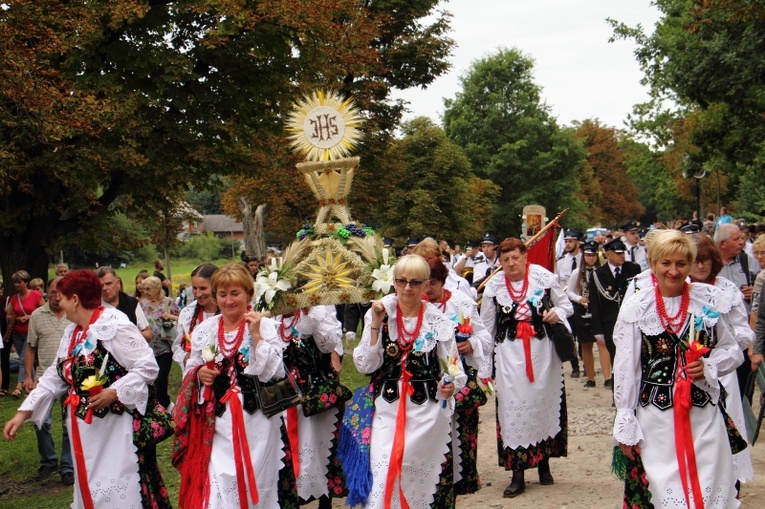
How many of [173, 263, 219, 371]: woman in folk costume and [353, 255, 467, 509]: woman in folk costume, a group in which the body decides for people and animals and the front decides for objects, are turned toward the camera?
2

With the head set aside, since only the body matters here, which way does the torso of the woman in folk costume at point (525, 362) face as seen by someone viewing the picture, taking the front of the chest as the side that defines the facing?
toward the camera

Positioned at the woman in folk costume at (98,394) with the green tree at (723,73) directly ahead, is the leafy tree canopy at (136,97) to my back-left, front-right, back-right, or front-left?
front-left

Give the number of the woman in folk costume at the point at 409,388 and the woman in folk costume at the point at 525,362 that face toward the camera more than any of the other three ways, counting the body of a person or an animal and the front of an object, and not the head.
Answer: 2

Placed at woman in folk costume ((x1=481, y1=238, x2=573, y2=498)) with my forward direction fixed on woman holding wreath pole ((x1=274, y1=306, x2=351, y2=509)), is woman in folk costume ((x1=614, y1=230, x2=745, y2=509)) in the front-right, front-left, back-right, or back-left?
front-left

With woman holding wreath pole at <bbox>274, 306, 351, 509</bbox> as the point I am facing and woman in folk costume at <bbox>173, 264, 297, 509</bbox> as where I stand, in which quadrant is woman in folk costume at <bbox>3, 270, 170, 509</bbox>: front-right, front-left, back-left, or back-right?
back-left

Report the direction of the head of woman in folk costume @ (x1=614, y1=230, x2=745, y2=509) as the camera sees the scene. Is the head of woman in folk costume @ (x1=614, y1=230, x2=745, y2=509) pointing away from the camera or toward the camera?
toward the camera

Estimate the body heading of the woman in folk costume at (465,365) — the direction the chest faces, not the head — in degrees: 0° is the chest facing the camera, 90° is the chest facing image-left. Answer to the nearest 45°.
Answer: approximately 45°

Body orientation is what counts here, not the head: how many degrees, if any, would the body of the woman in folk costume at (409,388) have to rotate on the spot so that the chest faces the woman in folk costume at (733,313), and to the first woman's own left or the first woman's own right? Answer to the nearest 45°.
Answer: approximately 90° to the first woman's own left

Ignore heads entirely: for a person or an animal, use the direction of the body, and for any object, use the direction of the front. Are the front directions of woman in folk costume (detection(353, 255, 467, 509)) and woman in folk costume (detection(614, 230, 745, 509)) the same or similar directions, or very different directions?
same or similar directions

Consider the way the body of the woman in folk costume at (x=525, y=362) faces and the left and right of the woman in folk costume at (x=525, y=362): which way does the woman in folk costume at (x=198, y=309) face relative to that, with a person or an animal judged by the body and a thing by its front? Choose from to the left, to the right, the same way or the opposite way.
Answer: the same way

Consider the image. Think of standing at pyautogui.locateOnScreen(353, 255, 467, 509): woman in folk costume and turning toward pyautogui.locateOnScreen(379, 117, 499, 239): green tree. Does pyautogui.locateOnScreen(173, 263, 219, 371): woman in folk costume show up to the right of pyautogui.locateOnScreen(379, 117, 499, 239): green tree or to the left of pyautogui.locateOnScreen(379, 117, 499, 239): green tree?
left

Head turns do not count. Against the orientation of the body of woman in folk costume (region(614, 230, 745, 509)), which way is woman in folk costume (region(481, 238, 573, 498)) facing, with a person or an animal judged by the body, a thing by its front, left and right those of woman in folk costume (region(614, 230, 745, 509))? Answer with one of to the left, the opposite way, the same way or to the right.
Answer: the same way

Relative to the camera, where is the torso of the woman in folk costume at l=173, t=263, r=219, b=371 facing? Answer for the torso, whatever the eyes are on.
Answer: toward the camera
